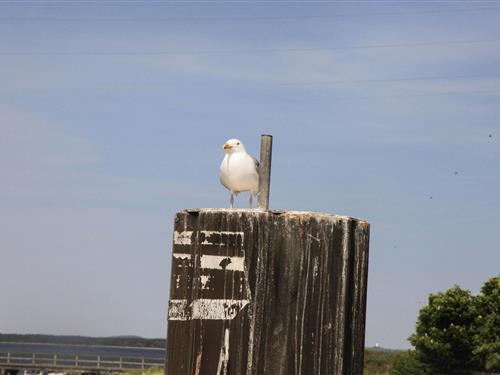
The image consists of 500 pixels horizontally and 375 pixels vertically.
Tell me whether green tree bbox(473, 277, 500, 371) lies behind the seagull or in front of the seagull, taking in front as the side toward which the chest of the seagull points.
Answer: behind

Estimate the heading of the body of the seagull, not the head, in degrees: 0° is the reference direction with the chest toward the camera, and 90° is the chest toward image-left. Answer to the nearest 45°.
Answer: approximately 45°

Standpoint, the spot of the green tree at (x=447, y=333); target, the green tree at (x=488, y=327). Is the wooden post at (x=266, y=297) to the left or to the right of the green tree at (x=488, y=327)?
right

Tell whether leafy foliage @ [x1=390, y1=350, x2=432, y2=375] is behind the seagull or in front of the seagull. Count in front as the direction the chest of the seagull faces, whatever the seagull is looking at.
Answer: behind

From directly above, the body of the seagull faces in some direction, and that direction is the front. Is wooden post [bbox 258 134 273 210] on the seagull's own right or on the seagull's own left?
on the seagull's own left
